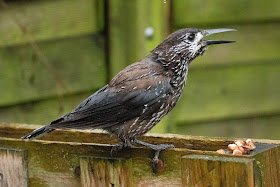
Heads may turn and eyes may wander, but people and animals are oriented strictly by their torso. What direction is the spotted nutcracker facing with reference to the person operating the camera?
facing to the right of the viewer

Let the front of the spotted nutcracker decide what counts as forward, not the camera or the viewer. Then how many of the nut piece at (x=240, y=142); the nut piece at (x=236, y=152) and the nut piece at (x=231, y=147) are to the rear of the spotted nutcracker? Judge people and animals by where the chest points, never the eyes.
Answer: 0

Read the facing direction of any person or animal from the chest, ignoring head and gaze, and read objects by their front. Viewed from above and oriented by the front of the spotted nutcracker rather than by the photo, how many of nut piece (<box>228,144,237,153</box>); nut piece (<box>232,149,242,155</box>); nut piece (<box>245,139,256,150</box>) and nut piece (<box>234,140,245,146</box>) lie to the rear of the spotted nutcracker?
0

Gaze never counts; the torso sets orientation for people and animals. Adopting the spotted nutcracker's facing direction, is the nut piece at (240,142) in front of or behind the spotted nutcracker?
in front

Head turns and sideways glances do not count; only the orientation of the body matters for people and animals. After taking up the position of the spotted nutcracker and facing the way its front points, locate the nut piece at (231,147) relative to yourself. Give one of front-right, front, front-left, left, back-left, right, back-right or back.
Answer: front-right

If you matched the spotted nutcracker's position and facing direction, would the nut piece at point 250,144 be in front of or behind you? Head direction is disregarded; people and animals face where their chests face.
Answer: in front

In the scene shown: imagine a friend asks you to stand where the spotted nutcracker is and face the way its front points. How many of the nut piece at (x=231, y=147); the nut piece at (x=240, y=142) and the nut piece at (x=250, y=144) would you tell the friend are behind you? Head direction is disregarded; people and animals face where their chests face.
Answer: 0
